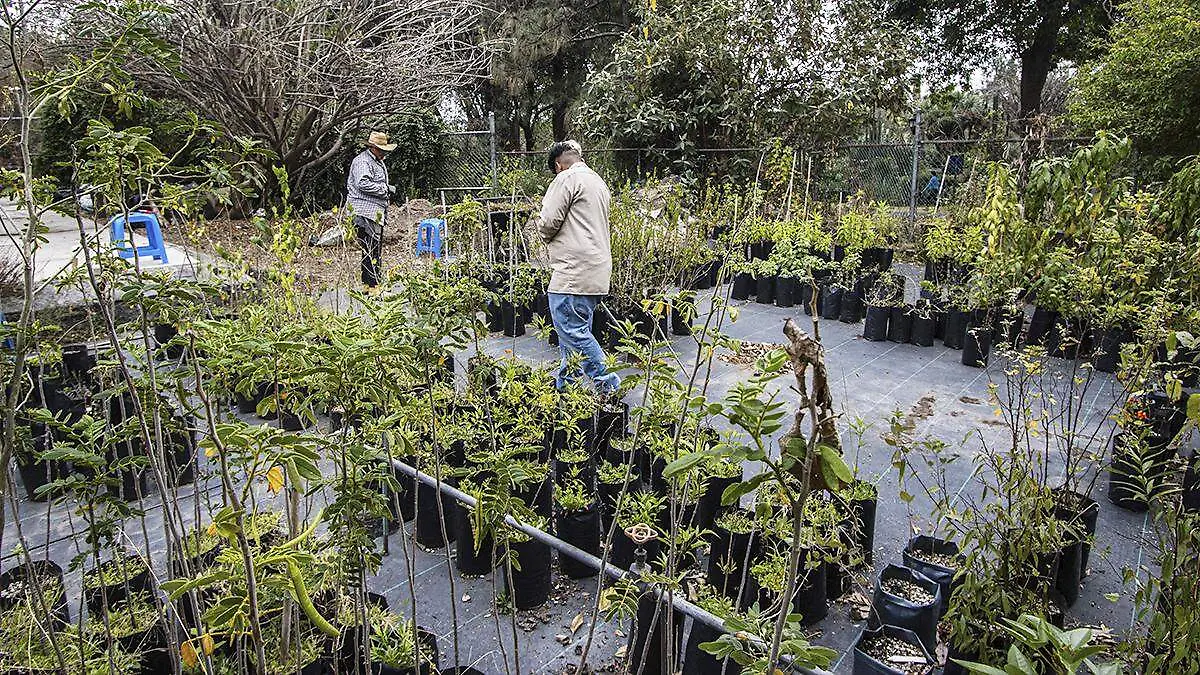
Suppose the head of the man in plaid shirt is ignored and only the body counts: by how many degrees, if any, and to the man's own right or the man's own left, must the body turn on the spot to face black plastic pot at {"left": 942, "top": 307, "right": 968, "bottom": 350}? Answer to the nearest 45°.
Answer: approximately 45° to the man's own right

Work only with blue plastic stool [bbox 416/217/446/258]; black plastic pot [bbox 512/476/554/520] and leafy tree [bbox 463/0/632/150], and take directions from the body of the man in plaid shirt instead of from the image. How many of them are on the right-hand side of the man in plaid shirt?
1

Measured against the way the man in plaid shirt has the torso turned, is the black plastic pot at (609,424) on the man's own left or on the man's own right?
on the man's own right

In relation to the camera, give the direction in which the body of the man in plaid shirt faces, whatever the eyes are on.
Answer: to the viewer's right

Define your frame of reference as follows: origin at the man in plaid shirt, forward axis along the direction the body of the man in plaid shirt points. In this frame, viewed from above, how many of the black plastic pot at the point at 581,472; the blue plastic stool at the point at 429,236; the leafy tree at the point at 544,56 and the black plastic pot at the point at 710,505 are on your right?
2

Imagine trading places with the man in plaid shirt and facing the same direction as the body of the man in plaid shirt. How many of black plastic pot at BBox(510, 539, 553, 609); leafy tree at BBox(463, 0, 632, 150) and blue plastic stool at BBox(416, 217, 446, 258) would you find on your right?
1

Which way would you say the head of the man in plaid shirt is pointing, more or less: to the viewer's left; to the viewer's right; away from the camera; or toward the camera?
to the viewer's right

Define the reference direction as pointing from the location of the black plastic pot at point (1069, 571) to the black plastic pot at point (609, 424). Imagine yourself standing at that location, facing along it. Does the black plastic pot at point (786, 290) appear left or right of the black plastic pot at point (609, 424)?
right

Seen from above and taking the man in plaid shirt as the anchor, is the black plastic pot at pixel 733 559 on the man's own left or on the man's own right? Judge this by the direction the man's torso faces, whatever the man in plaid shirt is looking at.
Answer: on the man's own right

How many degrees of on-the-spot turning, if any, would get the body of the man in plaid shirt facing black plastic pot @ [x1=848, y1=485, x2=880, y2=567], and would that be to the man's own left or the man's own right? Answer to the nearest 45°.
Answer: approximately 90° to the man's own right

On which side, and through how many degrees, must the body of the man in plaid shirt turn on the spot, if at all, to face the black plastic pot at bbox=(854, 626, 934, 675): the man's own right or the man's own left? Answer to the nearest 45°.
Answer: approximately 90° to the man's own right
